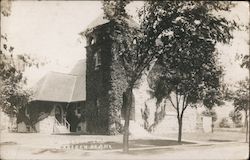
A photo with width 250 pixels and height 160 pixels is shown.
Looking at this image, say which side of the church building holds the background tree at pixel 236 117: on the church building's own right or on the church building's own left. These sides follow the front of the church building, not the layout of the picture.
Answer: on the church building's own left

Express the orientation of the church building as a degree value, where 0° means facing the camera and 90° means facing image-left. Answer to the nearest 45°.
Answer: approximately 315°

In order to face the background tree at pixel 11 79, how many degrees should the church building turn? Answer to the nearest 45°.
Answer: approximately 135° to its right

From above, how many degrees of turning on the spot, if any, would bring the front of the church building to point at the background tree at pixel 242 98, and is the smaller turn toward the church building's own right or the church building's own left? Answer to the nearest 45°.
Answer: approximately 45° to the church building's own left

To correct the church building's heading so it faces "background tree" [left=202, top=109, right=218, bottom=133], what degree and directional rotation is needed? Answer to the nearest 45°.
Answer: approximately 45° to its left
